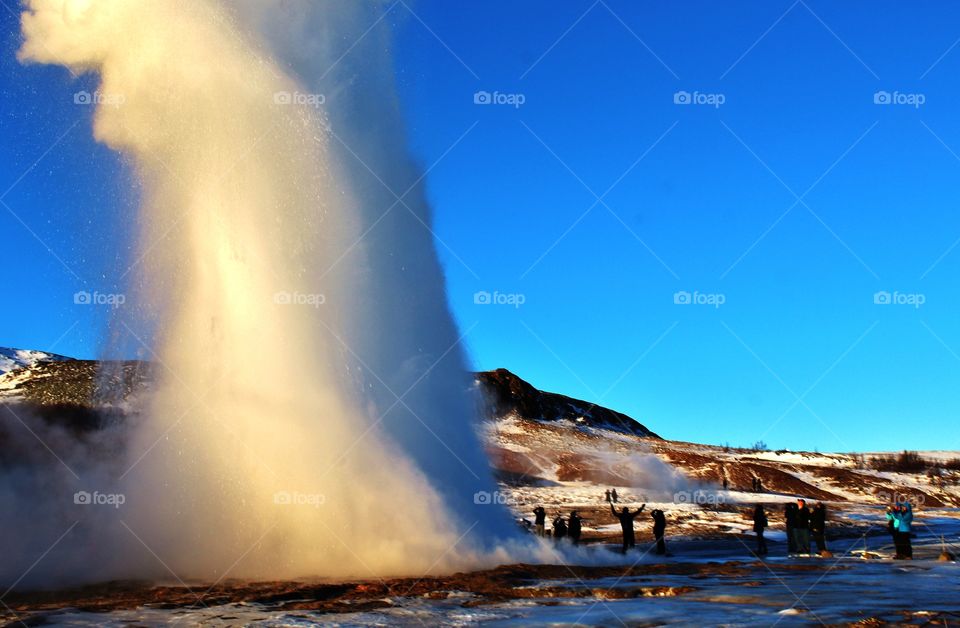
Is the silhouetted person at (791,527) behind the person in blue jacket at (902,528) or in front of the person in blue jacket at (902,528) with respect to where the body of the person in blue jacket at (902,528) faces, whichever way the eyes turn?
in front

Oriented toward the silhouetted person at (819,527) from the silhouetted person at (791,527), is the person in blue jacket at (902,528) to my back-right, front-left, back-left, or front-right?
front-right

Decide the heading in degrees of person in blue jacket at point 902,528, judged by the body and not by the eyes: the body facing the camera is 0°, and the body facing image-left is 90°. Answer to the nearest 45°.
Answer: approximately 90°

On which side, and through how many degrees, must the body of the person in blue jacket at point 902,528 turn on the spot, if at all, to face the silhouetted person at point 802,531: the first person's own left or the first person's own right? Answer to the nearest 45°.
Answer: approximately 45° to the first person's own right

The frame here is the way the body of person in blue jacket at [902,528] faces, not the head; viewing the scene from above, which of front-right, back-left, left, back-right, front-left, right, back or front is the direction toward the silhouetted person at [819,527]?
front-right
